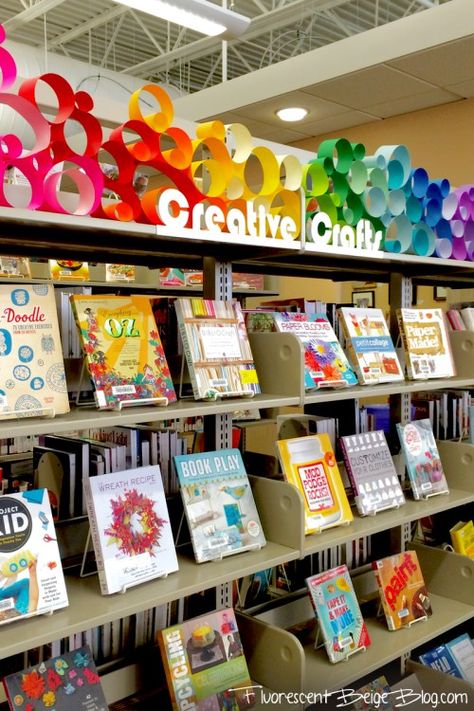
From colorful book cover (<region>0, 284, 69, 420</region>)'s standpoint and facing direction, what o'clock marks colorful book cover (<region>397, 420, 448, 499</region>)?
colorful book cover (<region>397, 420, 448, 499</region>) is roughly at 8 o'clock from colorful book cover (<region>0, 284, 69, 420</region>).

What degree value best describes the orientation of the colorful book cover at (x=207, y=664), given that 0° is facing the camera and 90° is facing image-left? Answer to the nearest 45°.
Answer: approximately 0°

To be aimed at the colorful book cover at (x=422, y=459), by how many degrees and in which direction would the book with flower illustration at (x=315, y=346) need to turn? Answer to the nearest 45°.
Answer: approximately 135° to its left

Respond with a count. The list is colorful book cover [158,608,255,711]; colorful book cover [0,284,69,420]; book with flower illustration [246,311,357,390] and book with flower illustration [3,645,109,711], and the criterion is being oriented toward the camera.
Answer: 4

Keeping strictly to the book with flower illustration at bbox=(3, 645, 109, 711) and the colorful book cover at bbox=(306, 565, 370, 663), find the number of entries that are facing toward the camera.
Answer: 2

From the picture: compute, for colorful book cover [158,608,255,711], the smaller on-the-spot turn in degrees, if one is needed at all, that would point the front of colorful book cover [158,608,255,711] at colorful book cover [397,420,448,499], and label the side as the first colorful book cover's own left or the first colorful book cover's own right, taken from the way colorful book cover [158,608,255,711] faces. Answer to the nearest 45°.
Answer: approximately 135° to the first colorful book cover's own left

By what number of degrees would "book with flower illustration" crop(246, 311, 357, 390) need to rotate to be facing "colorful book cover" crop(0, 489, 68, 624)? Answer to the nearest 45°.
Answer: approximately 45° to its right

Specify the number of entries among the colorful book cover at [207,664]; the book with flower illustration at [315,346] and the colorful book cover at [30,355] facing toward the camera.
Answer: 3

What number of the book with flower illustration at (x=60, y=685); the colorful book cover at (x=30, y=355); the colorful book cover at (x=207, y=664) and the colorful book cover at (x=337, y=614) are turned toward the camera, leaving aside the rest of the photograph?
4

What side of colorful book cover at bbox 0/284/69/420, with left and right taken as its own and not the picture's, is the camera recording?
front

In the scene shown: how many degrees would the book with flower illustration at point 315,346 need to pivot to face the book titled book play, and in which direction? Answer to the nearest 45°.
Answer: approximately 45° to its right

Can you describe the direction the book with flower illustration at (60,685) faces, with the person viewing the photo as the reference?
facing the viewer

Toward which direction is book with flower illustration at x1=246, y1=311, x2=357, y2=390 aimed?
toward the camera
